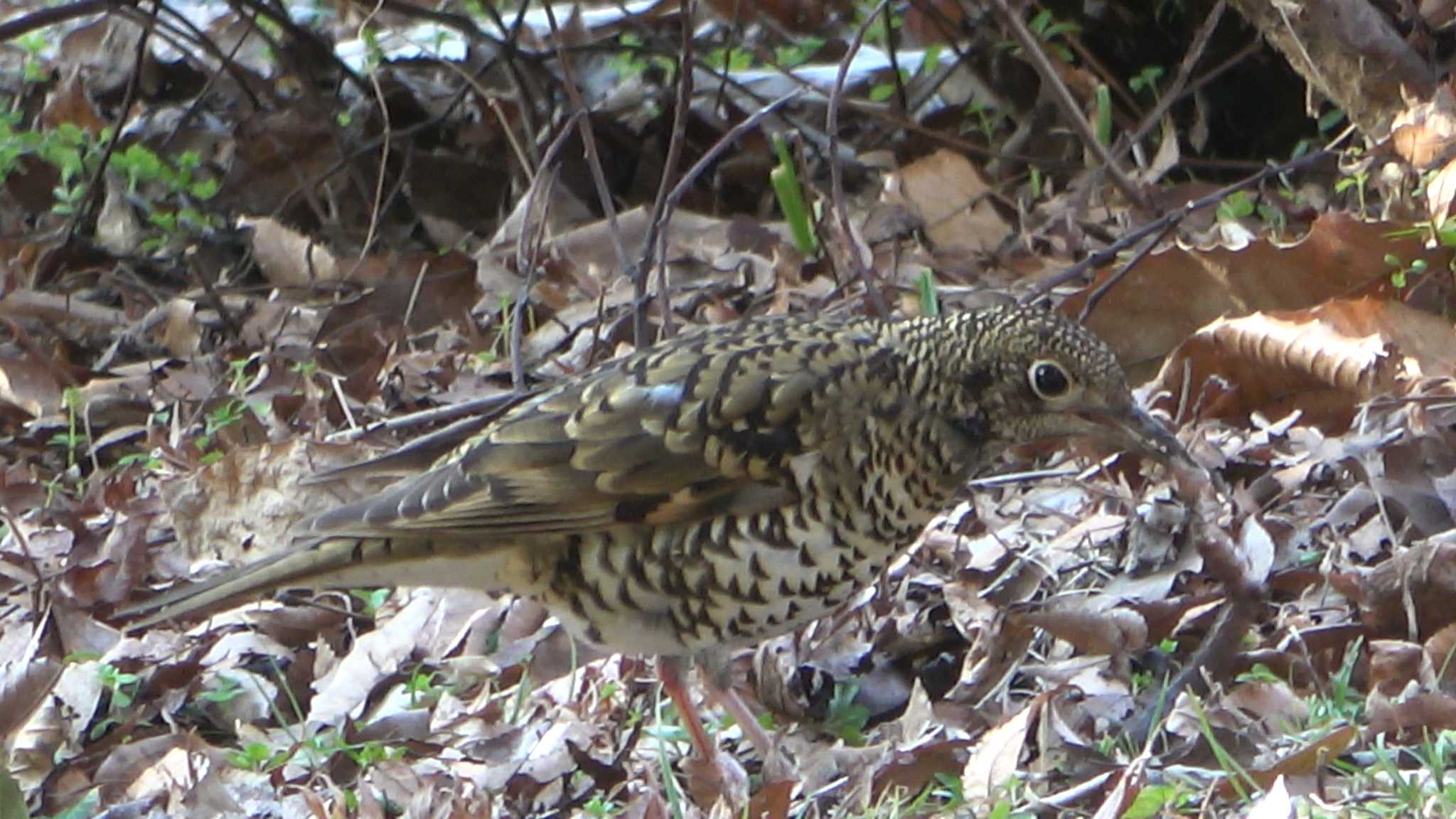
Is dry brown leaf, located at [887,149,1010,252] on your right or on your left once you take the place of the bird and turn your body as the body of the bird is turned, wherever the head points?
on your left

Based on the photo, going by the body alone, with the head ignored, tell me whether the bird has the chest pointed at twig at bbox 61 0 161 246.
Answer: no

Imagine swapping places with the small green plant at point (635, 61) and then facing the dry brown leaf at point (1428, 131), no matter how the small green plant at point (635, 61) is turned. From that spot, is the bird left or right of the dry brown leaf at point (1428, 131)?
right

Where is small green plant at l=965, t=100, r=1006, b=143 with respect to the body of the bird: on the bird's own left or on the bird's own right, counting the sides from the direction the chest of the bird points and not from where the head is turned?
on the bird's own left

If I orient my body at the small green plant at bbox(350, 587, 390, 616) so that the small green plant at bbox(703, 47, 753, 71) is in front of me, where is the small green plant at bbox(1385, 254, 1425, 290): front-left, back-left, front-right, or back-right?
front-right

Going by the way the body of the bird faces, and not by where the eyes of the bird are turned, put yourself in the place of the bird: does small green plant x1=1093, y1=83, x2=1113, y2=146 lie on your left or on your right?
on your left

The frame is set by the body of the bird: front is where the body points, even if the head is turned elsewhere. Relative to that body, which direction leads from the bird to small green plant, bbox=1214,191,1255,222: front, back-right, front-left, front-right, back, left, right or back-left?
front-left

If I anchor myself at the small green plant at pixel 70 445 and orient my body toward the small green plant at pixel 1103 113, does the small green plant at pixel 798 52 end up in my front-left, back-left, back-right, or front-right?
front-left

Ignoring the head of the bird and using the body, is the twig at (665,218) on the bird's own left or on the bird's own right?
on the bird's own left

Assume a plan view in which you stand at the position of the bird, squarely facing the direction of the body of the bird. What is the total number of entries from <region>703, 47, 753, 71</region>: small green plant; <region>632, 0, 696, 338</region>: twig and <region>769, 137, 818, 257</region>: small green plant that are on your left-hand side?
3

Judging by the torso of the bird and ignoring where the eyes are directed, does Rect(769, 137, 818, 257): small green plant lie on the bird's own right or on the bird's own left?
on the bird's own left

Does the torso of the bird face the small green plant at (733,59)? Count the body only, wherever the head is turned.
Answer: no

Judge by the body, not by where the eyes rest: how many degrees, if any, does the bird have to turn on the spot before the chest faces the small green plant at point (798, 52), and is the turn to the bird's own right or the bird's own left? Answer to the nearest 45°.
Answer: approximately 90° to the bird's own left

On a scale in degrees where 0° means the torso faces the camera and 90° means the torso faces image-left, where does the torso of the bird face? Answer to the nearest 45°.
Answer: approximately 270°

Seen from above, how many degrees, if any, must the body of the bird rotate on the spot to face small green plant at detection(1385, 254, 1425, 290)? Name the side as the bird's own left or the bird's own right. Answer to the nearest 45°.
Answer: approximately 45° to the bird's own left

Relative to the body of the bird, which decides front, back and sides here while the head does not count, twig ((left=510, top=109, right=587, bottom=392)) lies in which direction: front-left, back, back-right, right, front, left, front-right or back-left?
left
